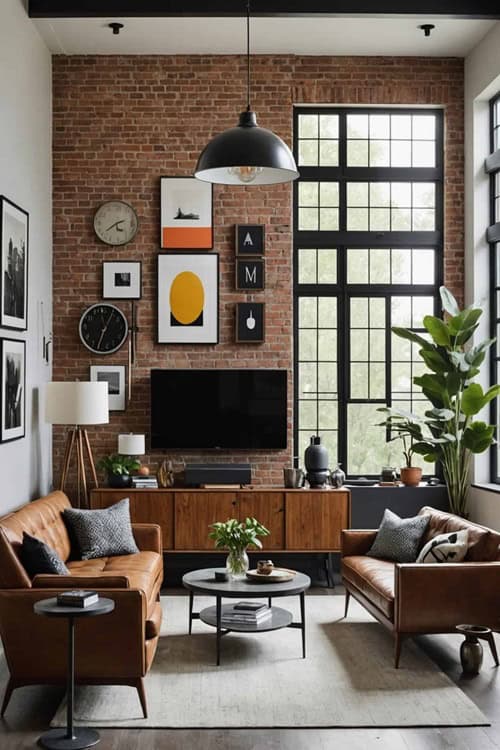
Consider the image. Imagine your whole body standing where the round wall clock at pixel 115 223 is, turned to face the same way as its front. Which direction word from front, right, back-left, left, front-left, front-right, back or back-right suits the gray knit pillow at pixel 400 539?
front-left

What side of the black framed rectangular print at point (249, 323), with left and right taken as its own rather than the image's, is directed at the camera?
front

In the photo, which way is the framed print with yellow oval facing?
toward the camera

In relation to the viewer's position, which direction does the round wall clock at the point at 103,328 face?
facing the viewer

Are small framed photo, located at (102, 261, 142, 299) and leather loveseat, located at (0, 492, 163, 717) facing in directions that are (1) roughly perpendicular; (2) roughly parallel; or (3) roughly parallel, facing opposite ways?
roughly perpendicular

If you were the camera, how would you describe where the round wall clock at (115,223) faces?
facing the viewer

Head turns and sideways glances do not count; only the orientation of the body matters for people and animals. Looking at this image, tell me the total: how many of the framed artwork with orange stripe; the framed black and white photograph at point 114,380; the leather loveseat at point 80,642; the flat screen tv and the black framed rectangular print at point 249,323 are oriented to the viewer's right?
1

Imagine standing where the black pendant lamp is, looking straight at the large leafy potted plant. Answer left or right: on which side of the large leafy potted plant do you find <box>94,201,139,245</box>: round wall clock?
left

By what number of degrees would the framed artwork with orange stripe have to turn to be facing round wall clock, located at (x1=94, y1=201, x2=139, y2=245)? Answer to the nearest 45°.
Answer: approximately 90° to its right

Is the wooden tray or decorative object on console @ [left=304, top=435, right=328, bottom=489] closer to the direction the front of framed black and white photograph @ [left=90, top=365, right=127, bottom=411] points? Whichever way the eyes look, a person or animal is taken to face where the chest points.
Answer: the wooden tray
